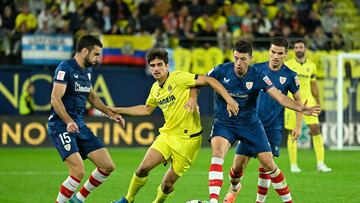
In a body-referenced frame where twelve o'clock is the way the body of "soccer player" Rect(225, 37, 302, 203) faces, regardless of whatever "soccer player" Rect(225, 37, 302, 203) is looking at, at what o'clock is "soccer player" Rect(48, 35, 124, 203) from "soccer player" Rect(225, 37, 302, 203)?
"soccer player" Rect(48, 35, 124, 203) is roughly at 2 o'clock from "soccer player" Rect(225, 37, 302, 203).

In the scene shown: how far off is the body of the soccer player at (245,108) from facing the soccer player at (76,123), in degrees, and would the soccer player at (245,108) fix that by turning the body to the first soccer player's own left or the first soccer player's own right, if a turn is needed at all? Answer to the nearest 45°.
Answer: approximately 90° to the first soccer player's own right

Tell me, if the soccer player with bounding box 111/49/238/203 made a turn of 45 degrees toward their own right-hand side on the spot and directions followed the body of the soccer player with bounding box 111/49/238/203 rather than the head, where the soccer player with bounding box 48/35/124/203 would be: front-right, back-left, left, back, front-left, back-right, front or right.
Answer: front

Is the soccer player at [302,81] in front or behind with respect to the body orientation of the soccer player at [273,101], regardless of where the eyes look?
behind

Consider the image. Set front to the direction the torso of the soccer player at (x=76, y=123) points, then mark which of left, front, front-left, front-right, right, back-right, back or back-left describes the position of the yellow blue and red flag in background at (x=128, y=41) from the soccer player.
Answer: back-left

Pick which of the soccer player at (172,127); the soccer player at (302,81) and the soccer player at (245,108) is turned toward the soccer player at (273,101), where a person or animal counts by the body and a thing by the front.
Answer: the soccer player at (302,81)

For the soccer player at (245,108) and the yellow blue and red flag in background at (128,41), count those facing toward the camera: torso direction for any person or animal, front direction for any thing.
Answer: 2

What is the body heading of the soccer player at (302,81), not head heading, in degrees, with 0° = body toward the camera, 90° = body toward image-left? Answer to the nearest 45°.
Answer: approximately 0°

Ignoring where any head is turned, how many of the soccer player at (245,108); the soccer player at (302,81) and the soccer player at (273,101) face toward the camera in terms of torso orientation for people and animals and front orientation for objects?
3

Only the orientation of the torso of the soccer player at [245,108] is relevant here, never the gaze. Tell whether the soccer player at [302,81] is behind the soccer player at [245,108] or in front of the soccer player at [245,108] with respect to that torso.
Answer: behind

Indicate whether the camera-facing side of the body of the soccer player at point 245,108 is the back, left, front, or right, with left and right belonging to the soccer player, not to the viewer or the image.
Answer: front

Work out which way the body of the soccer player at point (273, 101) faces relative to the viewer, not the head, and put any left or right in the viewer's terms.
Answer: facing the viewer

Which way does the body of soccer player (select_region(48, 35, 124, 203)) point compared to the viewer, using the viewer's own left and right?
facing the viewer and to the right of the viewer
